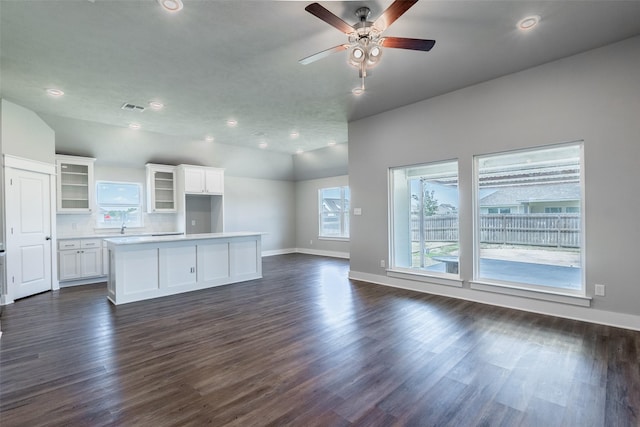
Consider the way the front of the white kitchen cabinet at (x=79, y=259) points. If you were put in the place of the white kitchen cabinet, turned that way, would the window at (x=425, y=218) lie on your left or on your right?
on your left

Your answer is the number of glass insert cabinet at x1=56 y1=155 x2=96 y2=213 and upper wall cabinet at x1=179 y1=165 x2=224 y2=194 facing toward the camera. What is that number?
2

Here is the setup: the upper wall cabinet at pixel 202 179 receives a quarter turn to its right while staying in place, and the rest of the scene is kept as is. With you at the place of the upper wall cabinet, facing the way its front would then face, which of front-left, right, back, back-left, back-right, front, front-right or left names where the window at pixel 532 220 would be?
back-left

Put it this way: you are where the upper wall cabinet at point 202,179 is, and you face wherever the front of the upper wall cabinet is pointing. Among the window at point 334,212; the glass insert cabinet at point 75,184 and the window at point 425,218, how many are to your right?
1

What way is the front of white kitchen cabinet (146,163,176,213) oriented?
toward the camera

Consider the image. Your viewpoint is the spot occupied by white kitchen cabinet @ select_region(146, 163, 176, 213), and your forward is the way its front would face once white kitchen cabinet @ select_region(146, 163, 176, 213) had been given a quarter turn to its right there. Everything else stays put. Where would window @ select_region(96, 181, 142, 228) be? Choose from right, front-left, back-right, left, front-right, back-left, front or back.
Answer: front

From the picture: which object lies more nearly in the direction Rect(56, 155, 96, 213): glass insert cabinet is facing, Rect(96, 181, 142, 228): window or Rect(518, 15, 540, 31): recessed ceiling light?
the recessed ceiling light

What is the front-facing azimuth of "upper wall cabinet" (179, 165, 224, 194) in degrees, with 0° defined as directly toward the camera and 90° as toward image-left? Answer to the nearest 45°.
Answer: approximately 0°

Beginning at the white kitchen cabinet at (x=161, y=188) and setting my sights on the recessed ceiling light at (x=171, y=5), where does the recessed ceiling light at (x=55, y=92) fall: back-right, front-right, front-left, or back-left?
front-right

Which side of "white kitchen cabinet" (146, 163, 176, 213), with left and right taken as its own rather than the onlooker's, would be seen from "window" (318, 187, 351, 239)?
left

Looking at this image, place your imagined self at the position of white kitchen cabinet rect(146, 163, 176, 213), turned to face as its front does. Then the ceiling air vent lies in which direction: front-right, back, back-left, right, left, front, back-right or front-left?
front

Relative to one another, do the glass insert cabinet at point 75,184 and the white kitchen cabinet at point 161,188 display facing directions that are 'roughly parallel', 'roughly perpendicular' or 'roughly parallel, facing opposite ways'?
roughly parallel

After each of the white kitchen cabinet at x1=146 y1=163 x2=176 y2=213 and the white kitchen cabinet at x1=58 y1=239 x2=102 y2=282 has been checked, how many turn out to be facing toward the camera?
2

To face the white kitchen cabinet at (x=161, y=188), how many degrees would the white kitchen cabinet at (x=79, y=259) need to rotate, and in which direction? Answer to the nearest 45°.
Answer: approximately 135° to its left

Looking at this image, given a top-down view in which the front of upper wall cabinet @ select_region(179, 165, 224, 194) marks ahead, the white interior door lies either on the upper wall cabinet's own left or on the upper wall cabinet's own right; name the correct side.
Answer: on the upper wall cabinet's own right

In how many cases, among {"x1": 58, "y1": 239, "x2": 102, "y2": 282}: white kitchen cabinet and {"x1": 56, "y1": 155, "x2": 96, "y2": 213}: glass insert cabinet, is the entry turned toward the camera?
2

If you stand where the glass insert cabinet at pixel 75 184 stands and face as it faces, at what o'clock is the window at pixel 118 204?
The window is roughly at 8 o'clock from the glass insert cabinet.

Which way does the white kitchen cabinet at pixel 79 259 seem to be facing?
toward the camera
